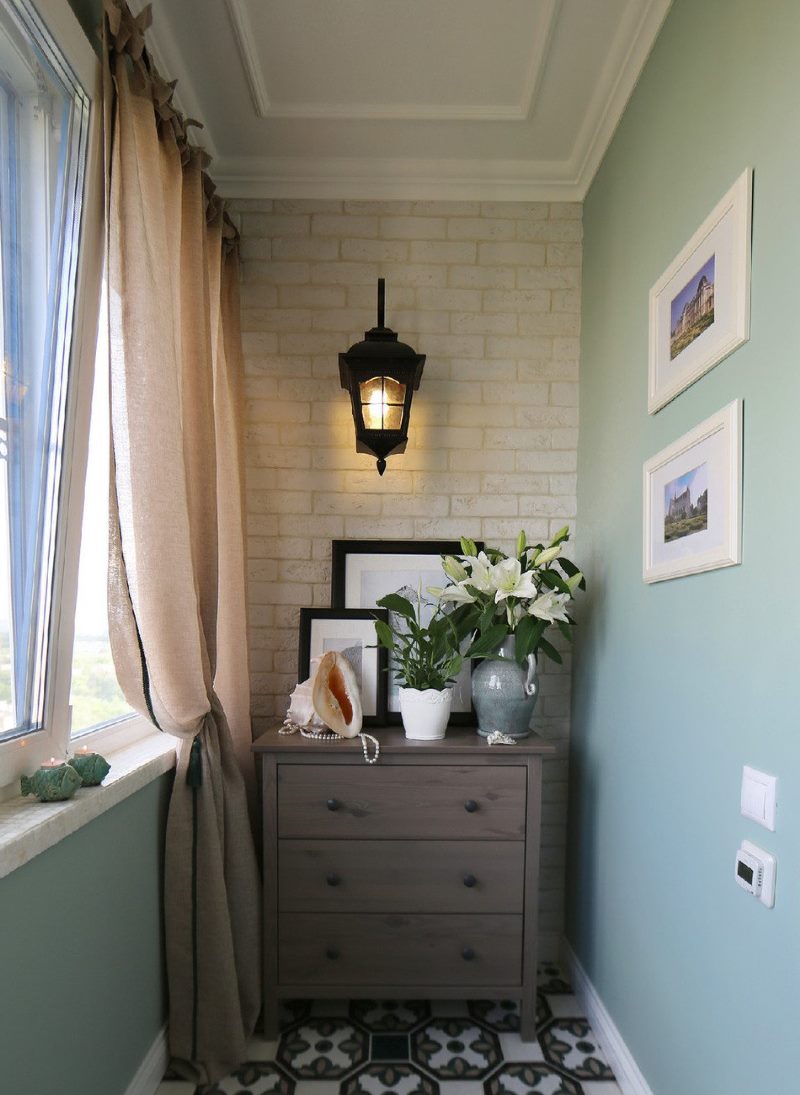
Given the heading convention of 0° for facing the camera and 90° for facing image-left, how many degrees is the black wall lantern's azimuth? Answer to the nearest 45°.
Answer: approximately 0°

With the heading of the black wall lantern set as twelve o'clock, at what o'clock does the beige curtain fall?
The beige curtain is roughly at 2 o'clock from the black wall lantern.

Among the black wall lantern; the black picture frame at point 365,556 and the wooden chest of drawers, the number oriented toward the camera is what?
3

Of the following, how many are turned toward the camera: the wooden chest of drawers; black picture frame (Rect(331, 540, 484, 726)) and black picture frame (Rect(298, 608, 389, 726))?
3

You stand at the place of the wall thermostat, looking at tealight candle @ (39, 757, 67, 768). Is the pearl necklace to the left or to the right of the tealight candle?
right
